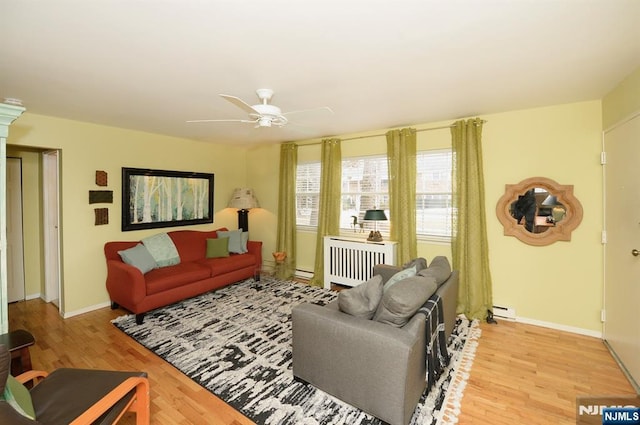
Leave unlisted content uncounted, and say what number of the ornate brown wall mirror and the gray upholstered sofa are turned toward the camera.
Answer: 1

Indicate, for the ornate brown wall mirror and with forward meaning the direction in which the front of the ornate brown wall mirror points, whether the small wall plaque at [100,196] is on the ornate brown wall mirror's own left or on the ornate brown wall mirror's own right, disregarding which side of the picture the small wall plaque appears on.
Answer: on the ornate brown wall mirror's own right

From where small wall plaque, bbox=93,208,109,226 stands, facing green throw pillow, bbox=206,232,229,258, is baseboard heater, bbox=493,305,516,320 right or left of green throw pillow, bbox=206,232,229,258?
right

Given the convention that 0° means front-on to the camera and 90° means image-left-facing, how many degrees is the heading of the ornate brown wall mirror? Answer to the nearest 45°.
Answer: approximately 0°

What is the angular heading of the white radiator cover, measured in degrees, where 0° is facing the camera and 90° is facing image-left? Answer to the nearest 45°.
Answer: approximately 45°

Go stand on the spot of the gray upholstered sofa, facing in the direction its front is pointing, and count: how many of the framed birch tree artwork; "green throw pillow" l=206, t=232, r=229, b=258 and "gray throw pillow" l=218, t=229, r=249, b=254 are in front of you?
3
